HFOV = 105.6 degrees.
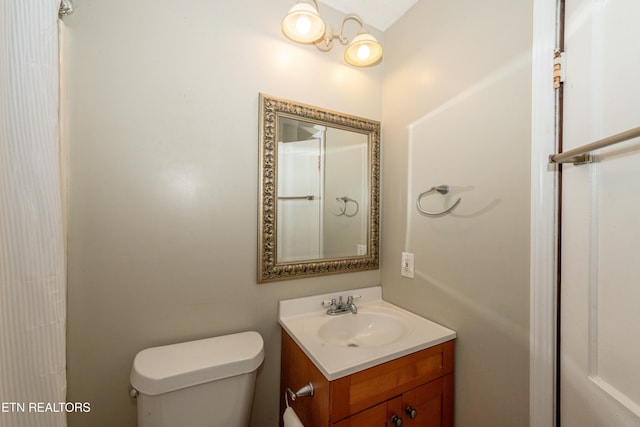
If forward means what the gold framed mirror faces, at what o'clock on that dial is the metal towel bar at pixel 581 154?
The metal towel bar is roughly at 12 o'clock from the gold framed mirror.

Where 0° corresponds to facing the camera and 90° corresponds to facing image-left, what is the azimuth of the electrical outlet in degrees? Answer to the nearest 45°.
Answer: approximately 45°

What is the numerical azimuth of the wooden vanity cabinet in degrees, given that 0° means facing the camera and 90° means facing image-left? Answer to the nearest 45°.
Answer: approximately 315°

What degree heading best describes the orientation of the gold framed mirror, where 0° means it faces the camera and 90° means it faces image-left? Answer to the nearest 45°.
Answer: approximately 315°
